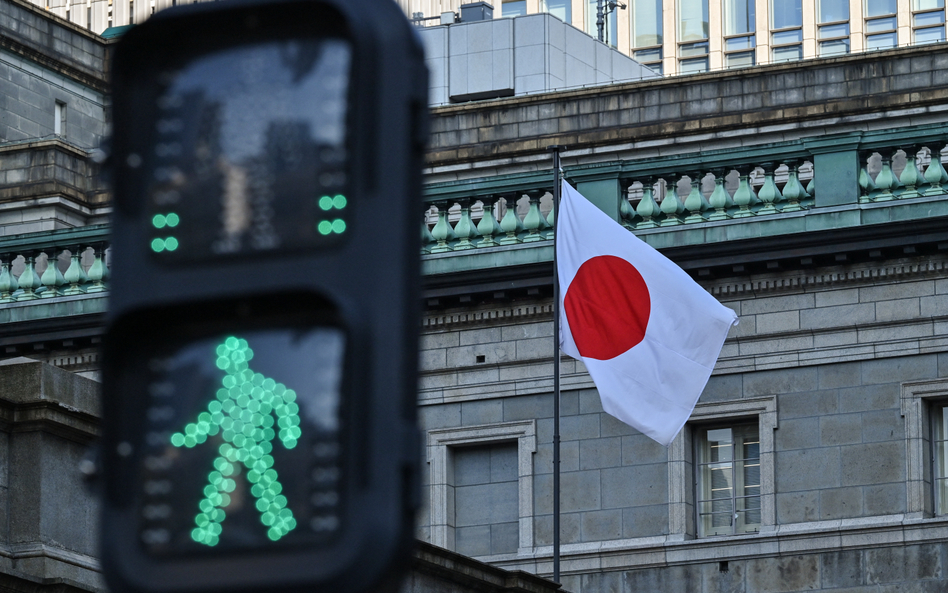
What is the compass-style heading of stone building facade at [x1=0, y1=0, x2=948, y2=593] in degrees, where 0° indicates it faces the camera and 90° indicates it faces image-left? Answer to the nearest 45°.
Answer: approximately 45°
